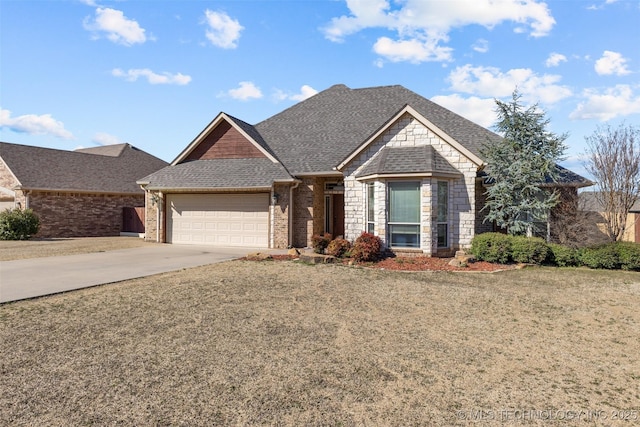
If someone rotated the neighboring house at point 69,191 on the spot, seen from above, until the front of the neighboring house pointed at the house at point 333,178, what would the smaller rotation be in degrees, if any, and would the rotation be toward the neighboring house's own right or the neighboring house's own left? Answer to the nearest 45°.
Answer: approximately 90° to the neighboring house's own left

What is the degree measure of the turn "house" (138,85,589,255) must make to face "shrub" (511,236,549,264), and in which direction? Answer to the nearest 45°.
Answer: approximately 45° to its left

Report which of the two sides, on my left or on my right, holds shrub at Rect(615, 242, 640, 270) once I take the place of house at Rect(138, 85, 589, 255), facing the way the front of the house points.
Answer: on my left

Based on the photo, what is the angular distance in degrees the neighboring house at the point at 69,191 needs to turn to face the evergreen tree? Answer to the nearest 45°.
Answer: approximately 90° to its left

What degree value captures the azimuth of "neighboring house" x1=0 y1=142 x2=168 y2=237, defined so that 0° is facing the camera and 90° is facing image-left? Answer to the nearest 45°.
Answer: approximately 45°

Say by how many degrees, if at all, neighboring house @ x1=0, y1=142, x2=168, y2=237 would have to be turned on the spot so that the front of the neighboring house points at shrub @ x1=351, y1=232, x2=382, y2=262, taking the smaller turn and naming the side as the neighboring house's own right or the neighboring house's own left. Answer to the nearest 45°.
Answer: approximately 90° to the neighboring house's own left

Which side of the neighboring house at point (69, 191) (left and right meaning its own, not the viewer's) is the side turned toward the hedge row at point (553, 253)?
left

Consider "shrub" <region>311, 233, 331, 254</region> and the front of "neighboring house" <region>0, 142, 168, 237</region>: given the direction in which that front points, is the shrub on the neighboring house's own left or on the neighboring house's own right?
on the neighboring house's own left

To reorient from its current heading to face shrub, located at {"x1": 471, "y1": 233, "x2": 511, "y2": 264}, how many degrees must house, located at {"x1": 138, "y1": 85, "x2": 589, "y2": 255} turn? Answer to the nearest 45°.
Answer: approximately 45° to its left

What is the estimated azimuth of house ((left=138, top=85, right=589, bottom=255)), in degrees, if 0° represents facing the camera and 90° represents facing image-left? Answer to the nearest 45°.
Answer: approximately 0°

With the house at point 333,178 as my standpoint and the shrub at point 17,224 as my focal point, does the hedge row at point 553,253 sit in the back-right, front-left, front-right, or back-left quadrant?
back-left
